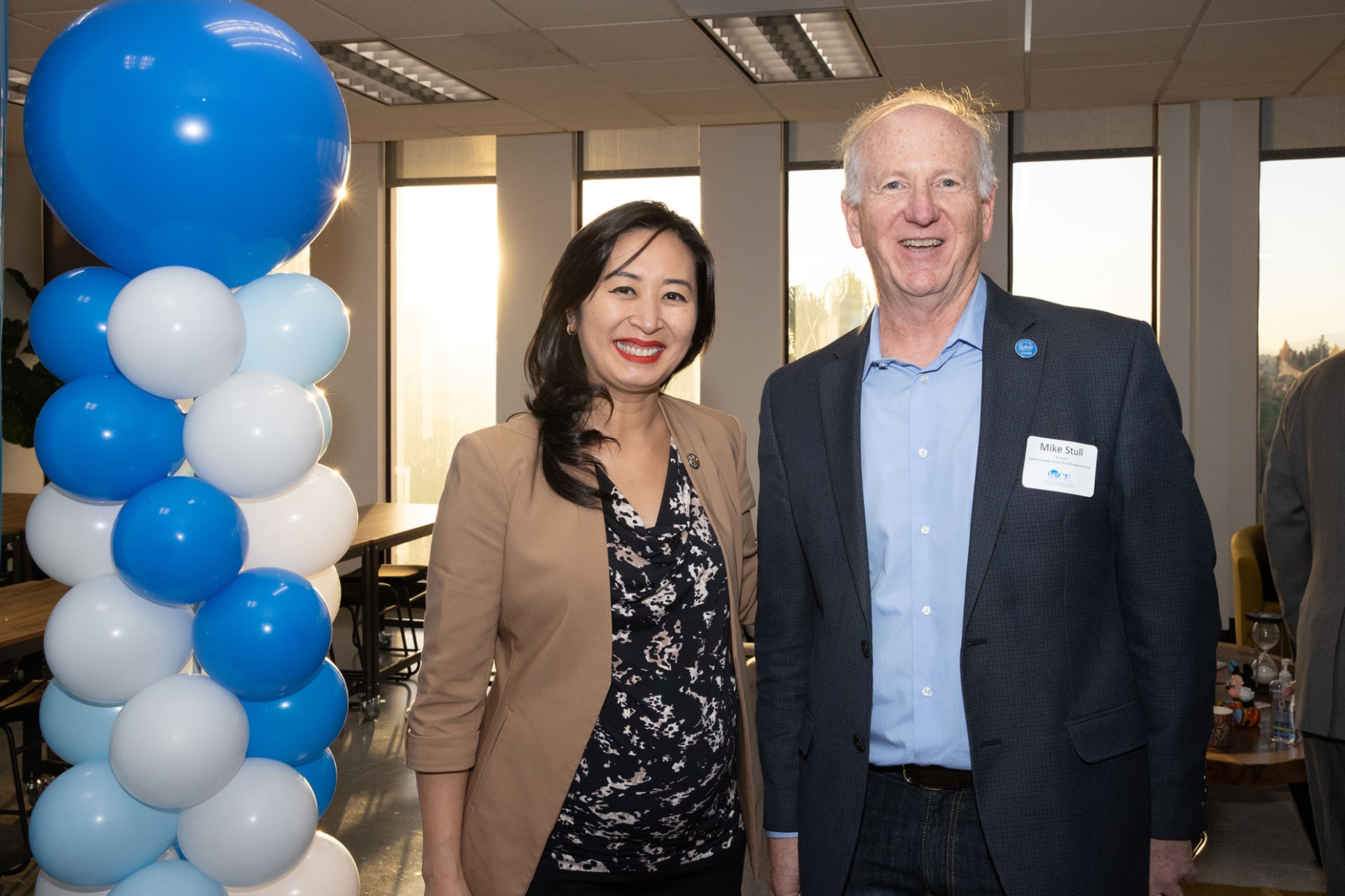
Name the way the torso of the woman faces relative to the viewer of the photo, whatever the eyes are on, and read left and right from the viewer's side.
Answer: facing the viewer and to the right of the viewer

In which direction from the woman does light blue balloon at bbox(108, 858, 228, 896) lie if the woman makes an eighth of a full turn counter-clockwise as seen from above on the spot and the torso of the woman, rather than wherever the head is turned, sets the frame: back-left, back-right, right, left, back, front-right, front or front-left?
back

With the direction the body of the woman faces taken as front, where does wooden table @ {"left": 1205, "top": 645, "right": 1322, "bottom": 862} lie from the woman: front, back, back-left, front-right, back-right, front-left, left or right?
left

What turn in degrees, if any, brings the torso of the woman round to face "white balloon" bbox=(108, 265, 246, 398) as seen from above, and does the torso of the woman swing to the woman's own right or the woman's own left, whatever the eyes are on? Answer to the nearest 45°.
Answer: approximately 135° to the woman's own right

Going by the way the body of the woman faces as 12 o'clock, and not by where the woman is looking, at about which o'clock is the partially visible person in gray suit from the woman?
The partially visible person in gray suit is roughly at 10 o'clock from the woman.
